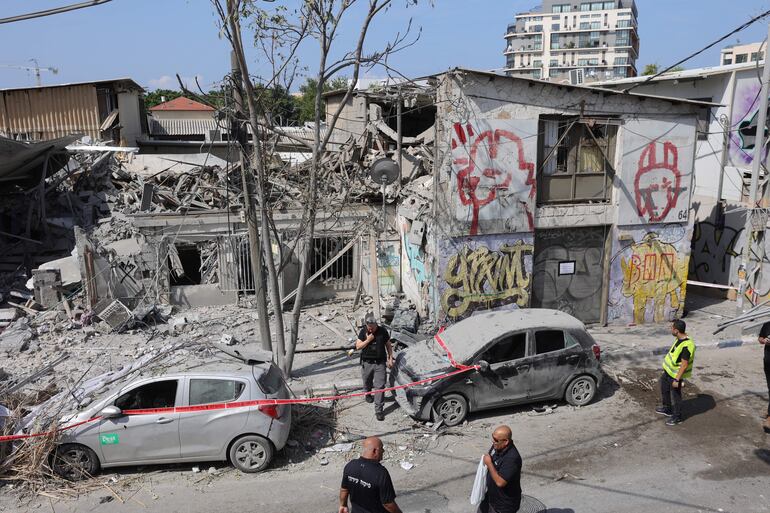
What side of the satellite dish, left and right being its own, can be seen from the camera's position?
front

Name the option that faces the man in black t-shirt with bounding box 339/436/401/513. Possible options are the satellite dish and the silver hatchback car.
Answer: the satellite dish

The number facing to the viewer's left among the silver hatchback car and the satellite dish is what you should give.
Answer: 1

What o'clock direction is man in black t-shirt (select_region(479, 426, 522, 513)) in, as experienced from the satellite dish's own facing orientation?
The man in black t-shirt is roughly at 12 o'clock from the satellite dish.

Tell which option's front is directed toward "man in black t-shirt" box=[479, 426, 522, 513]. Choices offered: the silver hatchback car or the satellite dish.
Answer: the satellite dish

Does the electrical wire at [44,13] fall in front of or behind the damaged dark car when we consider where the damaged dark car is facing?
in front

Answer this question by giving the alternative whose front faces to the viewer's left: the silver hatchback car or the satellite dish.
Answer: the silver hatchback car

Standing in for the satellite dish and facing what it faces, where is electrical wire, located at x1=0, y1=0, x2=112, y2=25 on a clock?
The electrical wire is roughly at 1 o'clock from the satellite dish.

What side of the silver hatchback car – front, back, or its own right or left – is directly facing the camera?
left

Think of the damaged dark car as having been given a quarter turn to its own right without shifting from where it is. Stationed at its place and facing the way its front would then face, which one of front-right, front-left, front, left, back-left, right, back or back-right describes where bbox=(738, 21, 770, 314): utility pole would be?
right

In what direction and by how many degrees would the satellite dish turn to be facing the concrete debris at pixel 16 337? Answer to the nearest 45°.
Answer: approximately 90° to its right

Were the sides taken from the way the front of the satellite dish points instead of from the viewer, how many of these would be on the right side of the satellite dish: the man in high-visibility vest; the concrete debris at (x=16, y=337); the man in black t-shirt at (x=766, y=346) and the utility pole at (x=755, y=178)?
1

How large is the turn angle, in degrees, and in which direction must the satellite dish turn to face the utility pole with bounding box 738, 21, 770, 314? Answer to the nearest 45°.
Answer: approximately 90° to its left

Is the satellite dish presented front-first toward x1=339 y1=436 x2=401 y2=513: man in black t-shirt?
yes

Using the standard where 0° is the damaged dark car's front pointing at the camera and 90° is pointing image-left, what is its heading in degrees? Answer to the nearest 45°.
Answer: approximately 45°

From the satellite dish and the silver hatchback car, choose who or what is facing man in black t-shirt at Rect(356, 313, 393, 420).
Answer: the satellite dish

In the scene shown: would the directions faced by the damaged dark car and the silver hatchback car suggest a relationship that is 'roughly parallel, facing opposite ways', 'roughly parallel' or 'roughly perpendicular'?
roughly parallel

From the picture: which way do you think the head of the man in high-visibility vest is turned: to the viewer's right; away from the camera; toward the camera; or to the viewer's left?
to the viewer's left

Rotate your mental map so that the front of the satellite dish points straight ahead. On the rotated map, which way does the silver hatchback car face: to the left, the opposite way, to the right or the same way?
to the right

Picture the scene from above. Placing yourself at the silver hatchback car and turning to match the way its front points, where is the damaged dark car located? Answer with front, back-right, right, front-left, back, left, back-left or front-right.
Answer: back

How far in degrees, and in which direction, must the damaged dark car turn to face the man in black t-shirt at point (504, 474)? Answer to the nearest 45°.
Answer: approximately 45° to its left
